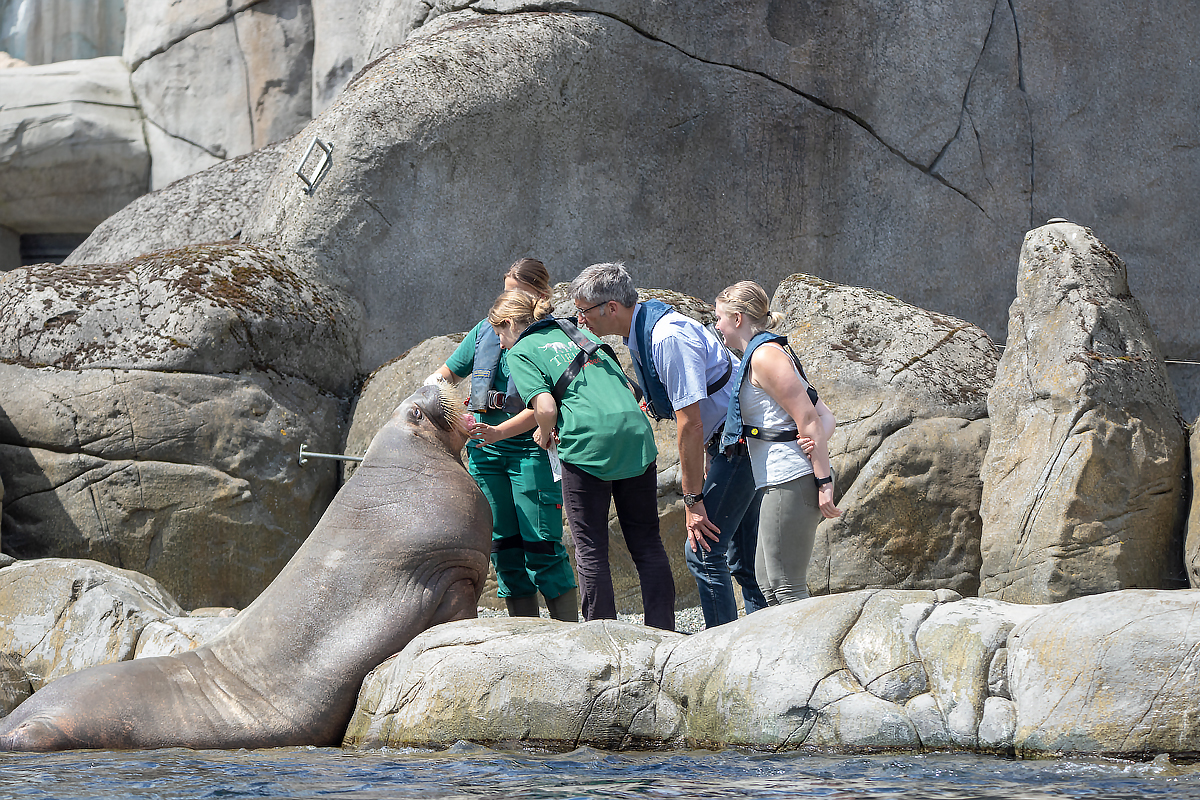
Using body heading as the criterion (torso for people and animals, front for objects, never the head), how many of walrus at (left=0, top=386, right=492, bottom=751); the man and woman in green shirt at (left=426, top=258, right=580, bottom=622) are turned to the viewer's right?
1

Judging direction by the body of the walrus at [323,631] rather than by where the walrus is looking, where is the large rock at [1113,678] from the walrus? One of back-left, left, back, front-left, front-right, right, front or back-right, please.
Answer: front-right

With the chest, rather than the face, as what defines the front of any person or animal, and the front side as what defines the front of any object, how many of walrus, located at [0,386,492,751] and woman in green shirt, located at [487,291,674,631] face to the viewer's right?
1

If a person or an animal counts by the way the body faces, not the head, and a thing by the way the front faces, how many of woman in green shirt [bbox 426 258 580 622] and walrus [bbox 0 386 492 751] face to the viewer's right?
1

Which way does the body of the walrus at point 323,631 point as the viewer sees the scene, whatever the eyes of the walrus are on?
to the viewer's right

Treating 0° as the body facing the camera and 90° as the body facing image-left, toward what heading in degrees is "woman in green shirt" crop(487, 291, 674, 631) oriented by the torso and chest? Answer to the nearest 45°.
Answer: approximately 135°

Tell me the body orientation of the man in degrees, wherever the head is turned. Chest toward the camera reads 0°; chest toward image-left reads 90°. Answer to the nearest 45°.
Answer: approximately 90°

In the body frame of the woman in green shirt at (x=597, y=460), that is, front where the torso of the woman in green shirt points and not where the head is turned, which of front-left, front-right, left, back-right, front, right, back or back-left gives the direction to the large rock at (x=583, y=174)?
front-right

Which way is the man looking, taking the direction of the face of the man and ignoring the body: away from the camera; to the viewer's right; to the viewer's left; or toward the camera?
to the viewer's left

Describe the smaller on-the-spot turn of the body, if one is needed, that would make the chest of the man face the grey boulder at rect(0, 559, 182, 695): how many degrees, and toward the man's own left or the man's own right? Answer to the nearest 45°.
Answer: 0° — they already face it
